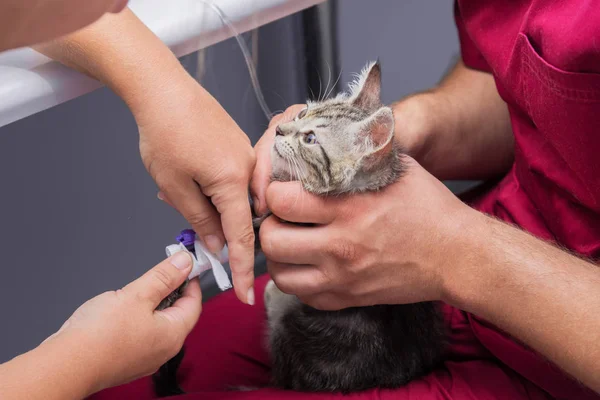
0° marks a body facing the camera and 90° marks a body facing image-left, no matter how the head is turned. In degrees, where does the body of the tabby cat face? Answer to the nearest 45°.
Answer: approximately 90°
